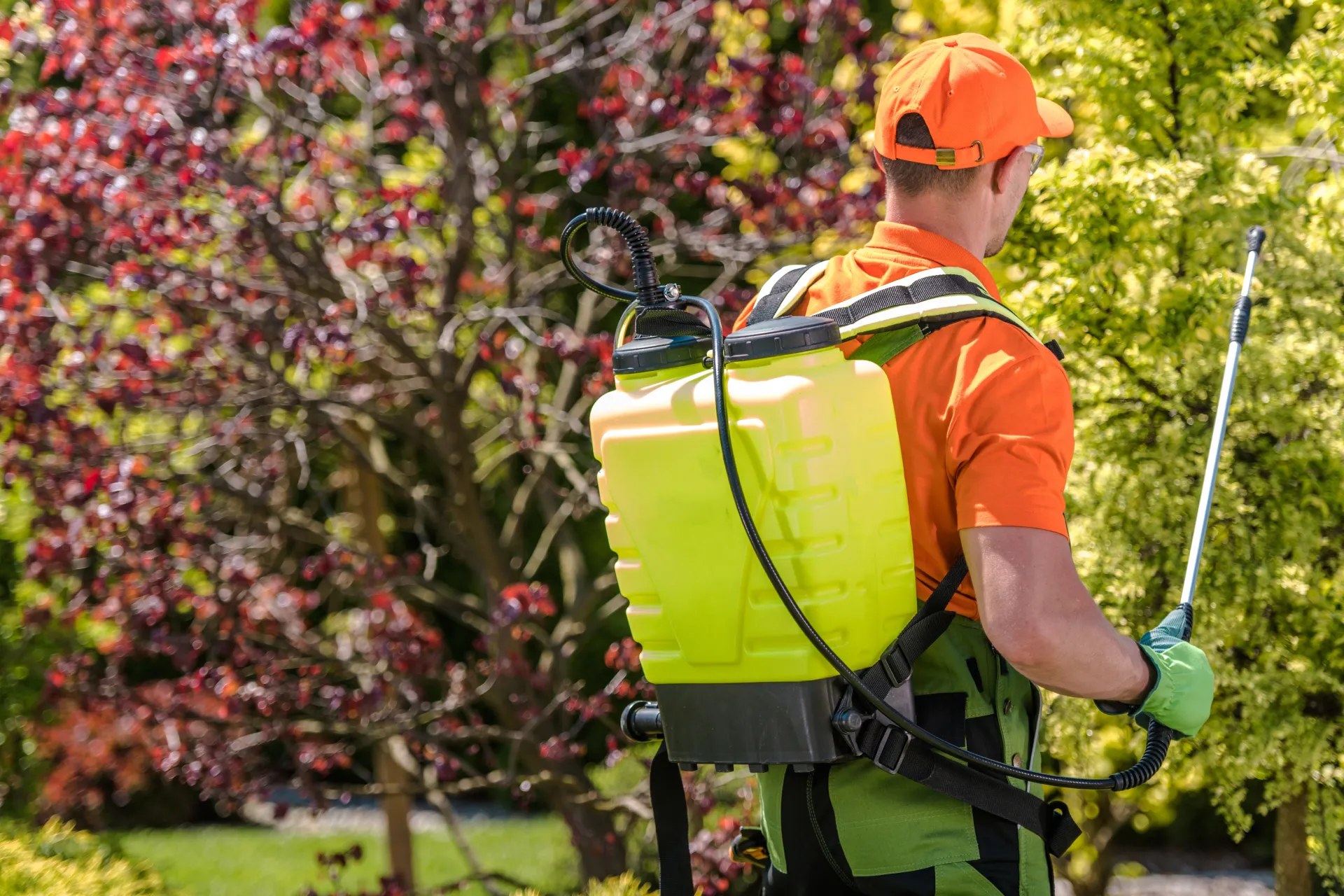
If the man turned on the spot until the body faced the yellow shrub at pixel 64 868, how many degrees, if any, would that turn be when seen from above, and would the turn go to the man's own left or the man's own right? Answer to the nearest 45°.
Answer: approximately 90° to the man's own left

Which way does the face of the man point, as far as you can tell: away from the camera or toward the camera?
away from the camera

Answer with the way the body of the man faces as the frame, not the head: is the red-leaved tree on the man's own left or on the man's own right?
on the man's own left

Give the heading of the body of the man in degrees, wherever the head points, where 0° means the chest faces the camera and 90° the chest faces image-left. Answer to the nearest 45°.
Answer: approximately 225°
